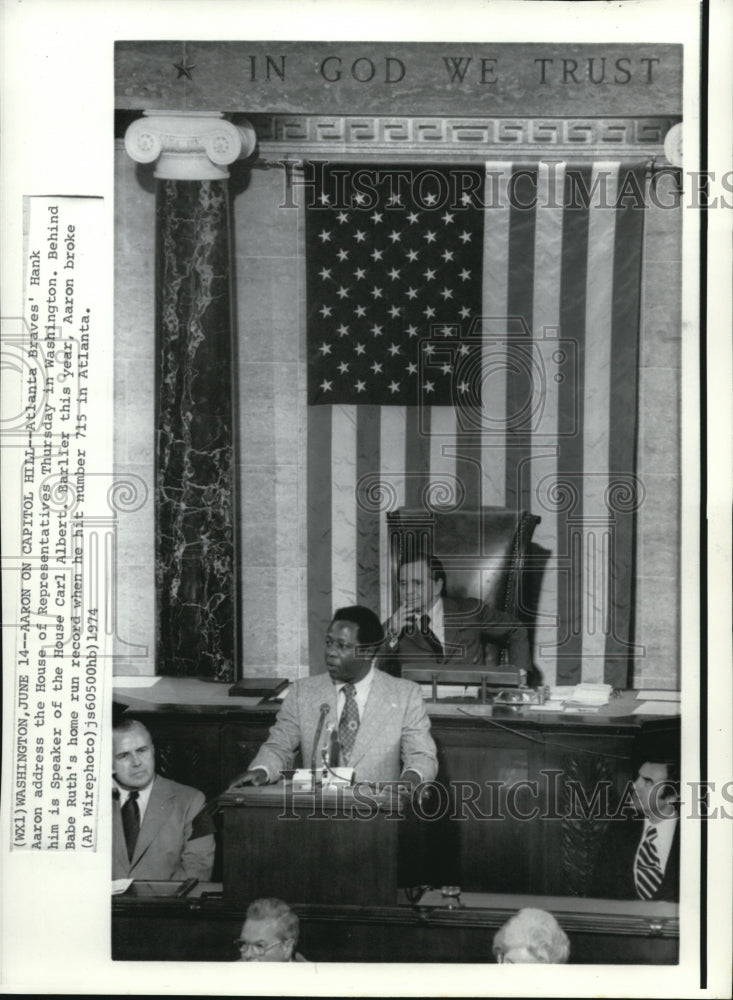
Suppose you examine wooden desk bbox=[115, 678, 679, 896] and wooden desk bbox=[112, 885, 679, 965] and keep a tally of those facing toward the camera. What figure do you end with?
2

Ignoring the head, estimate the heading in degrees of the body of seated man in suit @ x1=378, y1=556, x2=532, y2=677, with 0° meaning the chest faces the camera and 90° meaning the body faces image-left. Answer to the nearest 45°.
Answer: approximately 45°

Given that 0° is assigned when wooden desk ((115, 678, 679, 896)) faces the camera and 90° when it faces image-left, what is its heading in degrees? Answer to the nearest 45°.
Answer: approximately 0°

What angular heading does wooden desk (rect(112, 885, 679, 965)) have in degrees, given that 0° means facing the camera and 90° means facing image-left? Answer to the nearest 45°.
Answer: approximately 0°
